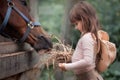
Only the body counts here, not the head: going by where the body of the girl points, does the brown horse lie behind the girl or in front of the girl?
in front

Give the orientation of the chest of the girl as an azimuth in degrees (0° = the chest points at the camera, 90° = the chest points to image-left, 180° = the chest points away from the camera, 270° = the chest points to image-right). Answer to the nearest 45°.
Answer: approximately 90°

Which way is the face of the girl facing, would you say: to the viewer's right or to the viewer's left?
to the viewer's left
